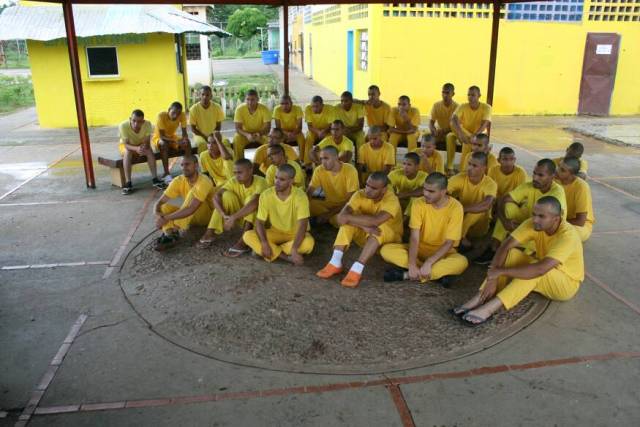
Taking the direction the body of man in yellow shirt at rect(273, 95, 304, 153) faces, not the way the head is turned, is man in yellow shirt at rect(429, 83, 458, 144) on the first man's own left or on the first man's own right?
on the first man's own left

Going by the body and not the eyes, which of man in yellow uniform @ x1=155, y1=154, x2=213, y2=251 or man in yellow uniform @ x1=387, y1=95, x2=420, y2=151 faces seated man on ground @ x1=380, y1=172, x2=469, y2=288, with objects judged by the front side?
man in yellow uniform @ x1=387, y1=95, x2=420, y2=151

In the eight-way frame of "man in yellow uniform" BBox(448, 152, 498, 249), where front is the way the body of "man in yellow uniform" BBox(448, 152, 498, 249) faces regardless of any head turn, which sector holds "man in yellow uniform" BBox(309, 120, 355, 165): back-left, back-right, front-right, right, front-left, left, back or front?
right

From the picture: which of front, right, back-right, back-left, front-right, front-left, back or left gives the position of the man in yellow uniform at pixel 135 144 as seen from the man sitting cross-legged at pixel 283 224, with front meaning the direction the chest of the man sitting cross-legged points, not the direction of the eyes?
back-right

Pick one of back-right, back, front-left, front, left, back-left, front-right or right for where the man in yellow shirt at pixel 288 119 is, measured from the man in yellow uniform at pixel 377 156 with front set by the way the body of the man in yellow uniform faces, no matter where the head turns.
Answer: back-right

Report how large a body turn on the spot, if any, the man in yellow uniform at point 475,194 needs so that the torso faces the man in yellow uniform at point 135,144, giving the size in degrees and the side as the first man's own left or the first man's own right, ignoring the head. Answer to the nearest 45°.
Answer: approximately 45° to the first man's own right

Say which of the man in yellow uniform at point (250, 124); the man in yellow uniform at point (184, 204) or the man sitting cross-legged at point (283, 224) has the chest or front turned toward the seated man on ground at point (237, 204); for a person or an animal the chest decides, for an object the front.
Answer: the man in yellow uniform at point (250, 124)

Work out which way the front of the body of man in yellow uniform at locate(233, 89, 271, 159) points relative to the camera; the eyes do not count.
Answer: toward the camera

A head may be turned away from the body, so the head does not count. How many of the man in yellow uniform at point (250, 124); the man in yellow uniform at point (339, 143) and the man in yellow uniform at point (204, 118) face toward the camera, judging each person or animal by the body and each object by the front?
3

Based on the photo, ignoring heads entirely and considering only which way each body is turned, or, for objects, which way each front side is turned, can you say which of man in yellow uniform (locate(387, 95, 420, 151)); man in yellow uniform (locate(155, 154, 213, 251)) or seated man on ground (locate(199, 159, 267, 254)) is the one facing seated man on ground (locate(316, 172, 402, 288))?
man in yellow uniform (locate(387, 95, 420, 151))

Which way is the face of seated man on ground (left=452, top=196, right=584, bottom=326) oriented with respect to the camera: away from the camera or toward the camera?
toward the camera

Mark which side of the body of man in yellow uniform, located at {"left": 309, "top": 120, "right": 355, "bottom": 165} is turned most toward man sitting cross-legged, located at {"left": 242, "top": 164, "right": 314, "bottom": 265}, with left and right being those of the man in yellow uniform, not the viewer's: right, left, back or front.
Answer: front

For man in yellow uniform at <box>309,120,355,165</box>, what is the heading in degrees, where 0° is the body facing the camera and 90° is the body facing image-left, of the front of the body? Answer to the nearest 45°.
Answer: approximately 0°

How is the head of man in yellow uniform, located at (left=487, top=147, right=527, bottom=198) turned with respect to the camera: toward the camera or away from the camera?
toward the camera

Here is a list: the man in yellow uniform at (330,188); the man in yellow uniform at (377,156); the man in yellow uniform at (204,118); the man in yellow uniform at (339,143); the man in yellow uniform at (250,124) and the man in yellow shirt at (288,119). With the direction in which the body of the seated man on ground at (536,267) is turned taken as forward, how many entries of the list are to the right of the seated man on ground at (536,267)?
6

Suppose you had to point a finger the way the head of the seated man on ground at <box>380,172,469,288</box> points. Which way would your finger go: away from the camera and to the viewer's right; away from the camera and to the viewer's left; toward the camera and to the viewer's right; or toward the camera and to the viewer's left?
toward the camera and to the viewer's left

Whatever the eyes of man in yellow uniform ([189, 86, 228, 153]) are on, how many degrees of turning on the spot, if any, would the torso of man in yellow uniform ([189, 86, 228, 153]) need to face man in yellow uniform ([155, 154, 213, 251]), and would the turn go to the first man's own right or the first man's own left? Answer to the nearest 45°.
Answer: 0° — they already face them

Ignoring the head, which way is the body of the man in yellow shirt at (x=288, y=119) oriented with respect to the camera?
toward the camera
